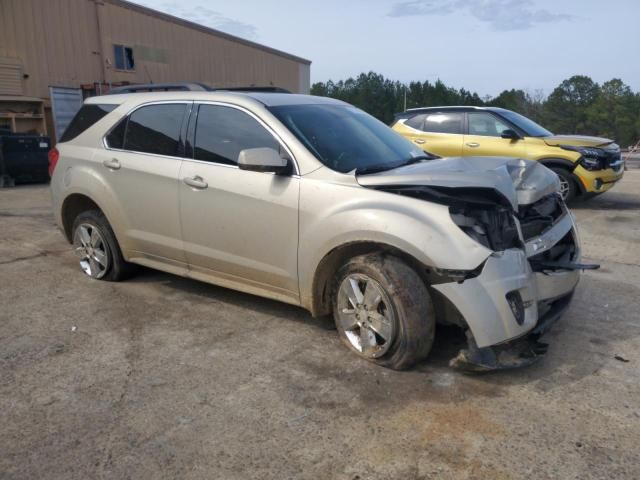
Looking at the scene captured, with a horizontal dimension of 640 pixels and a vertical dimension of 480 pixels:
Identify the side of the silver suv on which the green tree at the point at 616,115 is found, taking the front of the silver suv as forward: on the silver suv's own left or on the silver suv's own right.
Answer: on the silver suv's own left

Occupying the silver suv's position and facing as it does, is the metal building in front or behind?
behind

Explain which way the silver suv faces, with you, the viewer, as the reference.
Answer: facing the viewer and to the right of the viewer

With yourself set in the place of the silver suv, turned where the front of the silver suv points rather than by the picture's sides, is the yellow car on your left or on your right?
on your left

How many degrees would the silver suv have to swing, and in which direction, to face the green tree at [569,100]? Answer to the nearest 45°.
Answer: approximately 90° to its left
